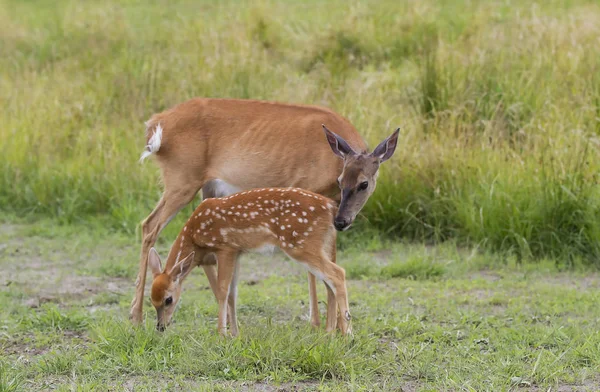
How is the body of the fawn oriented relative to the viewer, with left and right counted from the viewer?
facing to the left of the viewer

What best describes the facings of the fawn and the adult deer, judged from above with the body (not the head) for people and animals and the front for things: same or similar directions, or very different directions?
very different directions

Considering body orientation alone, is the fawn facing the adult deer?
no

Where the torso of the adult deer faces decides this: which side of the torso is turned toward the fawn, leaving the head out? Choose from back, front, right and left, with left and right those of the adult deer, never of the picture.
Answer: right

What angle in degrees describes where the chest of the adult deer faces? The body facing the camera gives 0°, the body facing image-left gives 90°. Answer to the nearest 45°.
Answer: approximately 270°

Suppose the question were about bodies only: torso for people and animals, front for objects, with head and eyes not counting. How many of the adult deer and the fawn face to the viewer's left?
1
